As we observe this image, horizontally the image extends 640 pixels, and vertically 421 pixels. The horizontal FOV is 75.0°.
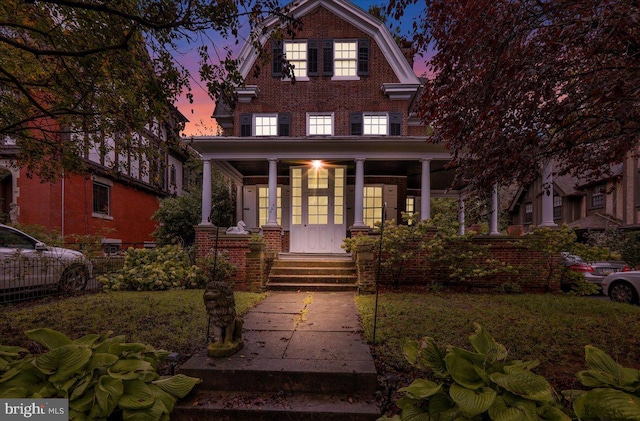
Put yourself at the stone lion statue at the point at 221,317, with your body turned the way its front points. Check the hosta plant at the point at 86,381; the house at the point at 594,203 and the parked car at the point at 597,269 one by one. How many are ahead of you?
1

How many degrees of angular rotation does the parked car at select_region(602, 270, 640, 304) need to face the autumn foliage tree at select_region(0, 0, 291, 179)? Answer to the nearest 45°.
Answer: approximately 45° to its left

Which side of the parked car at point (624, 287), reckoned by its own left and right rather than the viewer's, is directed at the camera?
left

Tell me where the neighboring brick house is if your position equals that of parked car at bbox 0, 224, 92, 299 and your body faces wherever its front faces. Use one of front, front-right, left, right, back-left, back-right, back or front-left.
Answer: left

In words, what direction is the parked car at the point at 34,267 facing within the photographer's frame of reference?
facing to the right of the viewer

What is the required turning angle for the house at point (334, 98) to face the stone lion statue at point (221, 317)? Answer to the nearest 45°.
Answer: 0° — it already faces it

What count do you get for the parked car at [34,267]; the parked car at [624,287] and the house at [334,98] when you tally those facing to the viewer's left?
1

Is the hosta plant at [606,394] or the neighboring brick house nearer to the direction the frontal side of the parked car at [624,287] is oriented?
the neighboring brick house

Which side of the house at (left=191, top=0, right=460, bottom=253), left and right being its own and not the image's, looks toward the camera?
front

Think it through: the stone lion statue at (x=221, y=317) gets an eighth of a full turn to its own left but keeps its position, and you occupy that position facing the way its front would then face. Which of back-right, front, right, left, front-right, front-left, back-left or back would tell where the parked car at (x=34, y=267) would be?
back-right
